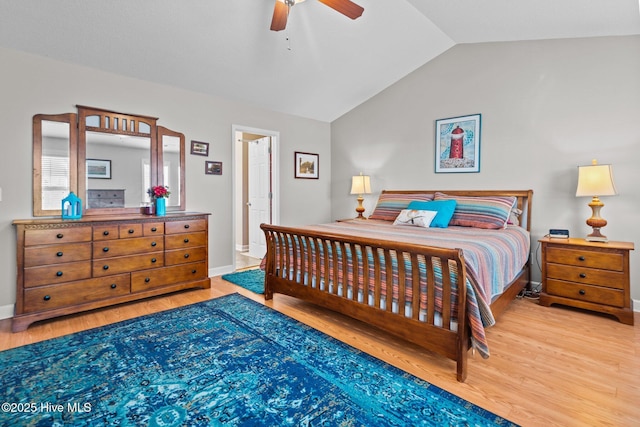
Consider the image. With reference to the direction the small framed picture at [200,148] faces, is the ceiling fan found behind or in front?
in front

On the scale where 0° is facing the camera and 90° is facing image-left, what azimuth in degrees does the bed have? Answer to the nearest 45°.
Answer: approximately 45°

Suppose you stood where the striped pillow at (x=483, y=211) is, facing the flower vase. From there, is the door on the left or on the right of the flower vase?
right

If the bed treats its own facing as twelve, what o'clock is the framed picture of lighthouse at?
The framed picture of lighthouse is roughly at 5 o'clock from the bed.

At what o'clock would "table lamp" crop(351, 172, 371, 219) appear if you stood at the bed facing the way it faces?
The table lamp is roughly at 4 o'clock from the bed.

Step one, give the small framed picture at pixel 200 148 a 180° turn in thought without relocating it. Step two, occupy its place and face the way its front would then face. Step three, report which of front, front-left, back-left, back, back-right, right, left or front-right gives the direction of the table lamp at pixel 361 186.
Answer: back-right

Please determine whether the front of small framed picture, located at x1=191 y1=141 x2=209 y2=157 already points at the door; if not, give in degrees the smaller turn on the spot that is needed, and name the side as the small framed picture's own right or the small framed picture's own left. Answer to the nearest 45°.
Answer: approximately 90° to the small framed picture's own left

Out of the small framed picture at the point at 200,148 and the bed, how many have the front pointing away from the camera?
0

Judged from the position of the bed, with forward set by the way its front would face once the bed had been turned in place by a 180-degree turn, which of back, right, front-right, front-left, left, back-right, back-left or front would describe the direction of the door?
left

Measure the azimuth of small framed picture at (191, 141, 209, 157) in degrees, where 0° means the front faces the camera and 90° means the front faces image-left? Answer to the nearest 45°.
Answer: approximately 315°

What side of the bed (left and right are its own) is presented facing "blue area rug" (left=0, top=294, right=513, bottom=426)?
front

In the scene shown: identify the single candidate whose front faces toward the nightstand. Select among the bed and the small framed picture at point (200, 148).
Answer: the small framed picture

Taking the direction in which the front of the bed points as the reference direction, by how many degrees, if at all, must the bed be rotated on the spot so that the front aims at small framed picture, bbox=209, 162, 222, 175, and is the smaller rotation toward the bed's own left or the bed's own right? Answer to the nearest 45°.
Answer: approximately 90° to the bed's own right
